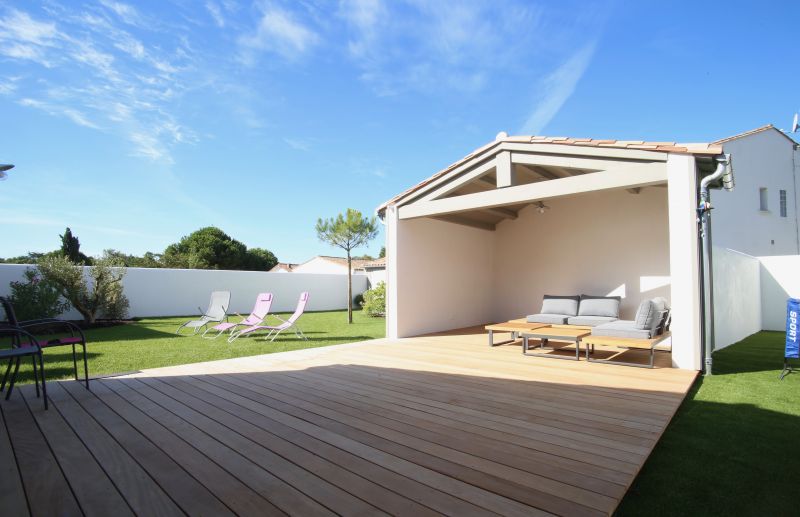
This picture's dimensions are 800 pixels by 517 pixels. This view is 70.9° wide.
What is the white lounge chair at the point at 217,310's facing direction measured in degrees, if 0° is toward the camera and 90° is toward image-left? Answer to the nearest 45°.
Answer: approximately 45°

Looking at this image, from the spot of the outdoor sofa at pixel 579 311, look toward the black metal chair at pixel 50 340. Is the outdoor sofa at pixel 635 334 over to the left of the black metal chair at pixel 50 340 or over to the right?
left

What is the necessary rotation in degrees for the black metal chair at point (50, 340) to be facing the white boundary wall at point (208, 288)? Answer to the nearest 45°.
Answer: approximately 90° to its left

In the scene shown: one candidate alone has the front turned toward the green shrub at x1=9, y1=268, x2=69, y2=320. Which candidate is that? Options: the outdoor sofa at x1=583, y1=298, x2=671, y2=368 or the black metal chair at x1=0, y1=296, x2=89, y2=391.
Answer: the outdoor sofa

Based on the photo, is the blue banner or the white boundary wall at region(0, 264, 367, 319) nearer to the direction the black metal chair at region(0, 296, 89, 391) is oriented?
the blue banner

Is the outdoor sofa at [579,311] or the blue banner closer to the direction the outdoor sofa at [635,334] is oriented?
the outdoor sofa

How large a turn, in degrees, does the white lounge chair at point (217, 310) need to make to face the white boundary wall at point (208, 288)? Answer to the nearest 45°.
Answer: approximately 135° to its right

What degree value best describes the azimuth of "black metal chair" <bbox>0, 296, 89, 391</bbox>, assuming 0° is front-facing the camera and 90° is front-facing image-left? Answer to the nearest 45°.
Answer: approximately 270°

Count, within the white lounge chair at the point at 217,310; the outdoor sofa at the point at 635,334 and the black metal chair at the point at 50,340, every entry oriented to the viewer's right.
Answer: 1

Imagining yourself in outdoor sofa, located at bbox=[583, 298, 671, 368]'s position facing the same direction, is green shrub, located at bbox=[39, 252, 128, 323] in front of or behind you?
in front

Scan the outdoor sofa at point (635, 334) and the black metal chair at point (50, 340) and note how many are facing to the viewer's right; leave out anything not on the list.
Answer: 1
